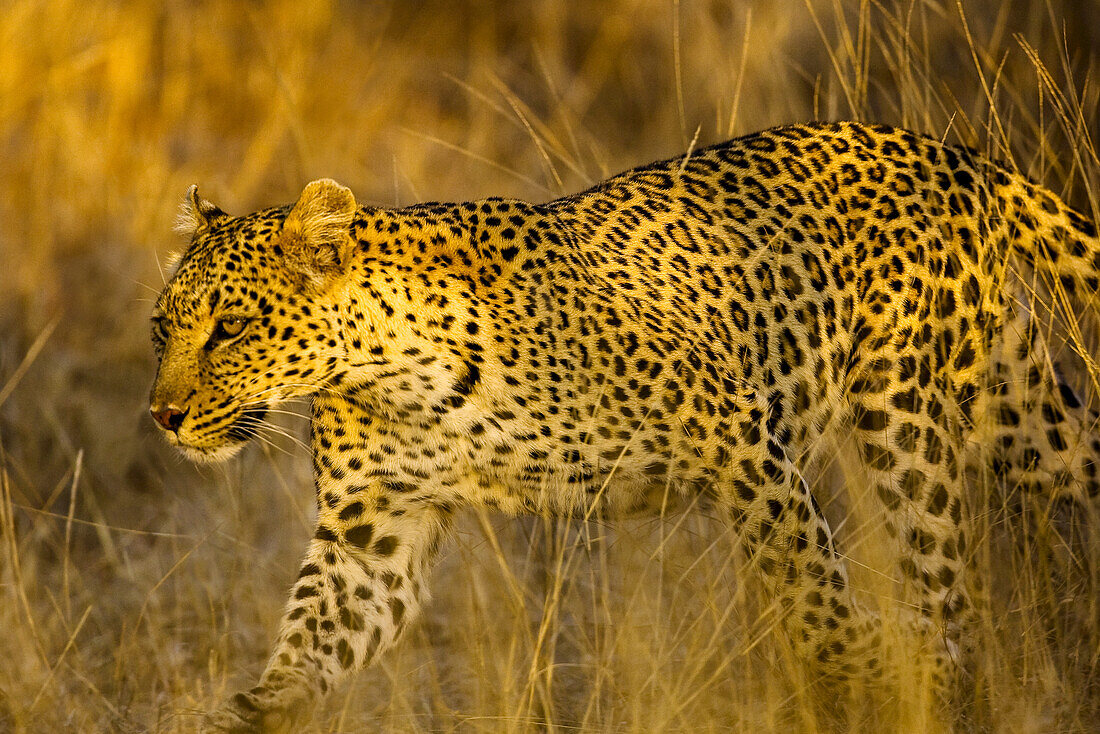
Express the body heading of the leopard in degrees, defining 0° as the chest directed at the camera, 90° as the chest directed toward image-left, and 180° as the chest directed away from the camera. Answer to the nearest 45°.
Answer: approximately 90°
